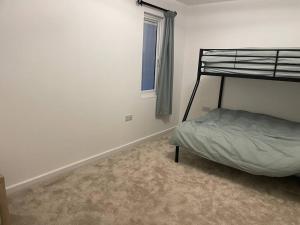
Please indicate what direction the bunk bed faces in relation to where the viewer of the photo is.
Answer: facing the viewer and to the left of the viewer

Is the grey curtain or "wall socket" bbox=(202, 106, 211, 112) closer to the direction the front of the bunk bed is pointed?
the grey curtain

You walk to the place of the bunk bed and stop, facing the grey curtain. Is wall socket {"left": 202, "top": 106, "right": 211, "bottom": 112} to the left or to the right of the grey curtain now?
right

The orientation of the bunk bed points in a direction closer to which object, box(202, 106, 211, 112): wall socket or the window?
the window

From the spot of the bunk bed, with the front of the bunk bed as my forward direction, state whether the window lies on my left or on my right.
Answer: on my right

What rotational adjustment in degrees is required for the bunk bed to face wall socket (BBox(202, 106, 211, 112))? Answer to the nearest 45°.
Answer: approximately 90° to its right
